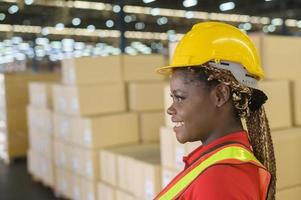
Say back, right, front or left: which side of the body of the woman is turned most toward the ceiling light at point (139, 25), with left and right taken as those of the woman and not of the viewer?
right

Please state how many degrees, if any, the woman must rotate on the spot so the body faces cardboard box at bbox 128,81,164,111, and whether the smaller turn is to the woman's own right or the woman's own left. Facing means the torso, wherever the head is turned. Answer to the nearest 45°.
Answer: approximately 90° to the woman's own right

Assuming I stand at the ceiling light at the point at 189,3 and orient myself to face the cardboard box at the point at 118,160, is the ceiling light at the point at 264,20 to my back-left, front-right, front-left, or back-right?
back-left

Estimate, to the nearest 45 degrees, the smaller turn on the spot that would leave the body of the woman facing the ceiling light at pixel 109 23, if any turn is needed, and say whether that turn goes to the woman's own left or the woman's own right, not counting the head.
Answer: approximately 90° to the woman's own right

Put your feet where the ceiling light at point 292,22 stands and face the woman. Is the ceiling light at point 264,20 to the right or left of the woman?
right

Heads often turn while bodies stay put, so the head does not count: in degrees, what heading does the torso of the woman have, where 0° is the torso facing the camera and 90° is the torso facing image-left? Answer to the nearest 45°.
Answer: approximately 90°

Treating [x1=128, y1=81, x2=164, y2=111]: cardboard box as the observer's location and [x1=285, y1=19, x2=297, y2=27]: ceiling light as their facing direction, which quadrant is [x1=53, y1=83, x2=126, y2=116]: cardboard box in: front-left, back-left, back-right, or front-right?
back-left

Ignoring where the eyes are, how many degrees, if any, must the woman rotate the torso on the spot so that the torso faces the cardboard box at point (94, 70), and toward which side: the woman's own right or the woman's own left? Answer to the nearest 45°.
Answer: approximately 90° to the woman's own right

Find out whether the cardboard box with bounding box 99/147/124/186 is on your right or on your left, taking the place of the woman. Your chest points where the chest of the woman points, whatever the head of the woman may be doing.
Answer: on your right

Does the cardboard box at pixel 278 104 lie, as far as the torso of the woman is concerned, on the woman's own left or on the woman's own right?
on the woman's own right

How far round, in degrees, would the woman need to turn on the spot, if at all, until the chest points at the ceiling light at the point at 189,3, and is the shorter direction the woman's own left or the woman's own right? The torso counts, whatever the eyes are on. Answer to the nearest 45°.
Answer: approximately 90° to the woman's own right
